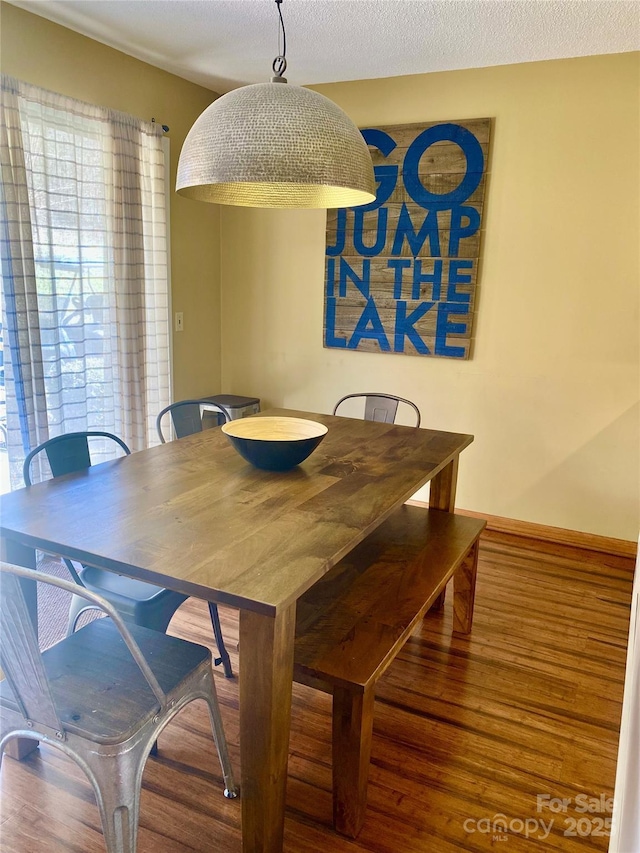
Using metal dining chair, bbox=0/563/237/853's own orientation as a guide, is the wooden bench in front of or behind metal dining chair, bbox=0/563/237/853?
in front

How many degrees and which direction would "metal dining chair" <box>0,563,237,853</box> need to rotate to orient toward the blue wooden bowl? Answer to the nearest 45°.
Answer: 0° — it already faces it

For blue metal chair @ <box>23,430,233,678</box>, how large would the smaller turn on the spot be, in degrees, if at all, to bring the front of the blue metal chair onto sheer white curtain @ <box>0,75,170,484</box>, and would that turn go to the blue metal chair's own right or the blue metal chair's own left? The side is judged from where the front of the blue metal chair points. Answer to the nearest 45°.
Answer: approximately 135° to the blue metal chair's own left

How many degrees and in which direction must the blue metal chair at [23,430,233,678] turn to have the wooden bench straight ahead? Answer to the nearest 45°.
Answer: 0° — it already faces it

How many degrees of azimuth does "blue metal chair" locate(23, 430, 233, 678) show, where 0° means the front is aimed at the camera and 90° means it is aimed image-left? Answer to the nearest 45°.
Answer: approximately 315°

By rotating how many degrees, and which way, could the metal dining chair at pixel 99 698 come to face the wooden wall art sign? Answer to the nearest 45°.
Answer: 0° — it already faces it

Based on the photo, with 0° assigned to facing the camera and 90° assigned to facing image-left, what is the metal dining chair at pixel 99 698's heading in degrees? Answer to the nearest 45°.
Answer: approximately 225°

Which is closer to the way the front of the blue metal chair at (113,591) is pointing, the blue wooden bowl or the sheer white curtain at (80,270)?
the blue wooden bowl

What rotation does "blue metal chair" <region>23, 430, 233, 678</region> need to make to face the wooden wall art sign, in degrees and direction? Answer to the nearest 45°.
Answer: approximately 90° to its left

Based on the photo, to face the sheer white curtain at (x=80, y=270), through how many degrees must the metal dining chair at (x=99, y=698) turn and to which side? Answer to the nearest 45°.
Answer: approximately 45° to its left
